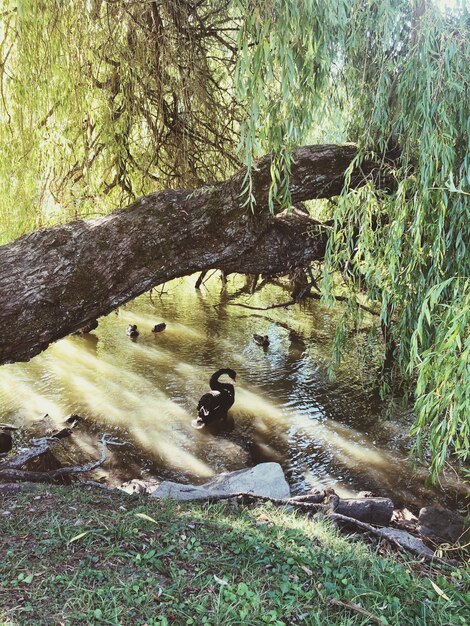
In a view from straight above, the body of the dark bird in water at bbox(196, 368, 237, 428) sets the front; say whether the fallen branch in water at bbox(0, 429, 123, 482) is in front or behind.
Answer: behind

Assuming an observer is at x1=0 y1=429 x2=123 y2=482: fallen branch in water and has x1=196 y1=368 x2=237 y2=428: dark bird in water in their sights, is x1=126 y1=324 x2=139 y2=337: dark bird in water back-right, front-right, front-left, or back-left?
front-left

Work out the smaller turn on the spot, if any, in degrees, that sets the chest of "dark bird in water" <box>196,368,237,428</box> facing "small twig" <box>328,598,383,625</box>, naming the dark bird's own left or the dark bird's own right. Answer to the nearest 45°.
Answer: approximately 135° to the dark bird's own right

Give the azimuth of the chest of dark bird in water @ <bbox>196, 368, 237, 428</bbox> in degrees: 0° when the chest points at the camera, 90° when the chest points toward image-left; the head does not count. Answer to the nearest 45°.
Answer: approximately 225°

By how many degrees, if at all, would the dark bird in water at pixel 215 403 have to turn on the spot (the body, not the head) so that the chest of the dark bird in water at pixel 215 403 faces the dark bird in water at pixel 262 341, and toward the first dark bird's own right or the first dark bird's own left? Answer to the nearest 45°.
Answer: approximately 45° to the first dark bird's own left

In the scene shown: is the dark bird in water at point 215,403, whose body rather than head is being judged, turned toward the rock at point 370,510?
no

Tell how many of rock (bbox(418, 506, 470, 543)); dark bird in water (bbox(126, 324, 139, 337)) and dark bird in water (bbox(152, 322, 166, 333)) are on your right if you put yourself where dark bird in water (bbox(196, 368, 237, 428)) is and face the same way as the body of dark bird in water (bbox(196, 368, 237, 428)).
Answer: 1

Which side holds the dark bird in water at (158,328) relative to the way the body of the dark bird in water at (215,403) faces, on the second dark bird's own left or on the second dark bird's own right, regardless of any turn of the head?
on the second dark bird's own left

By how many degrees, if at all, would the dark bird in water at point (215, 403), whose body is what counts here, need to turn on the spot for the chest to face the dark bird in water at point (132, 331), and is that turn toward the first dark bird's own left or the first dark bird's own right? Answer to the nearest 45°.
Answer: approximately 45° to the first dark bird's own left

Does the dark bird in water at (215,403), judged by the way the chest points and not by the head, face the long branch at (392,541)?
no

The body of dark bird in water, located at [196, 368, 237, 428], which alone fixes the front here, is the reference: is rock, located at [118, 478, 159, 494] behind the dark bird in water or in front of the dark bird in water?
behind
